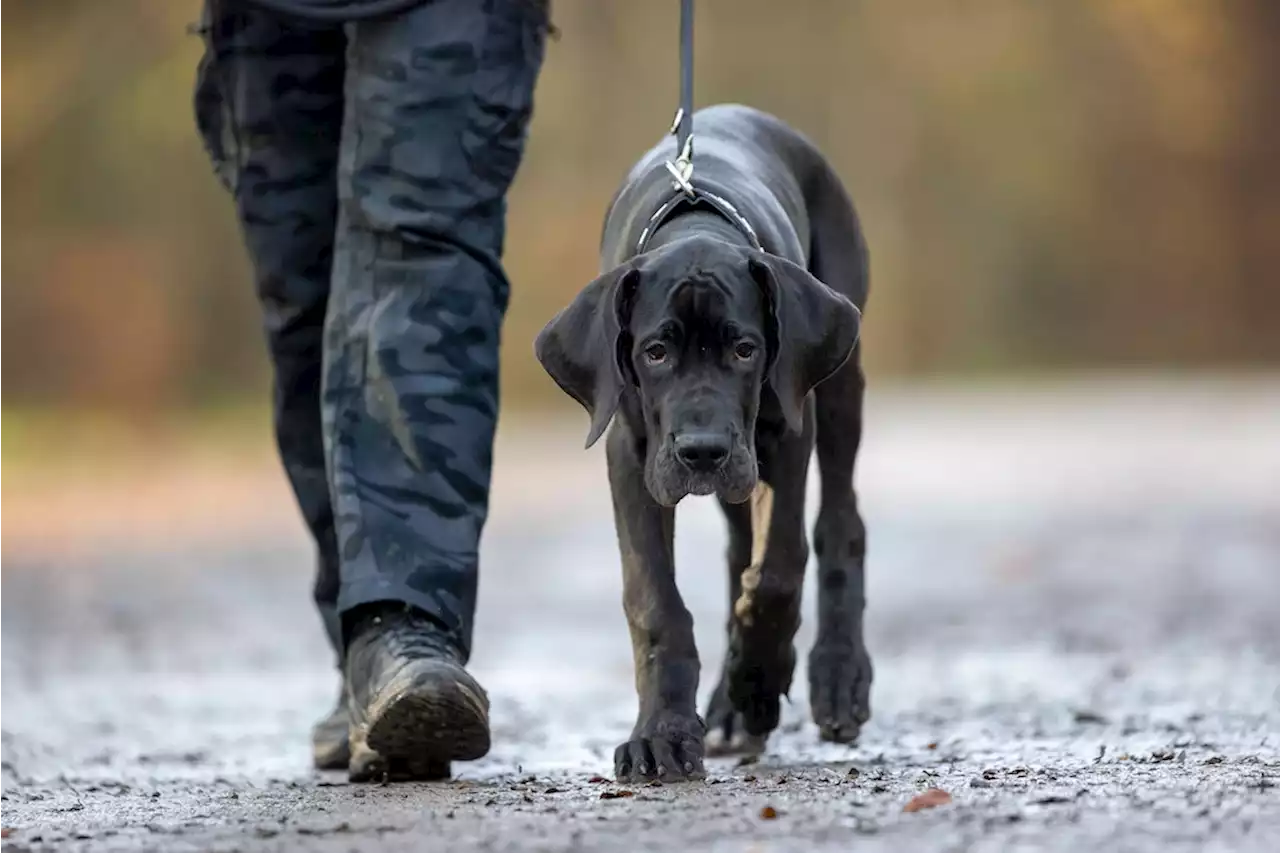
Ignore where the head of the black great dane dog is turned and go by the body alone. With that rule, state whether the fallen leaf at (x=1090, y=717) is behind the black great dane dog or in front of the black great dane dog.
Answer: behind

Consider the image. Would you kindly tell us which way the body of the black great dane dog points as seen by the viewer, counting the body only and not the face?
toward the camera
